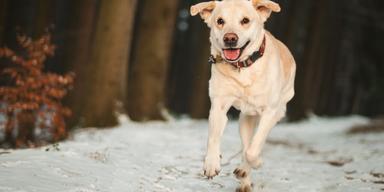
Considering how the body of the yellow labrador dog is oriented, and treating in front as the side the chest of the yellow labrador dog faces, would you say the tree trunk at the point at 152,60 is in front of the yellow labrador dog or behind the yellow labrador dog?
behind

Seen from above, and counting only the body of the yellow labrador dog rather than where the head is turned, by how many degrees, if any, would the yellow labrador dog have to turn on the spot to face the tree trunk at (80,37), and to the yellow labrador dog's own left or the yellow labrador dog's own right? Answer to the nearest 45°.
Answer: approximately 135° to the yellow labrador dog's own right

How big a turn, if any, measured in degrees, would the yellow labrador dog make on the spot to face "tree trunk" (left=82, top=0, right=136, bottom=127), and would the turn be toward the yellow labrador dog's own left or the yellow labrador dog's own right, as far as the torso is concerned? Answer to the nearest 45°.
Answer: approximately 135° to the yellow labrador dog's own right

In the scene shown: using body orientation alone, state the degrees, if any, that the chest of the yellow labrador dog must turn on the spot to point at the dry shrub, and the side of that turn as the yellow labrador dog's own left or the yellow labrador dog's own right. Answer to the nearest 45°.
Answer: approximately 135° to the yellow labrador dog's own right

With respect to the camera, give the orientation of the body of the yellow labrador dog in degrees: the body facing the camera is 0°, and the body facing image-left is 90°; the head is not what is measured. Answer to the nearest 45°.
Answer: approximately 0°
